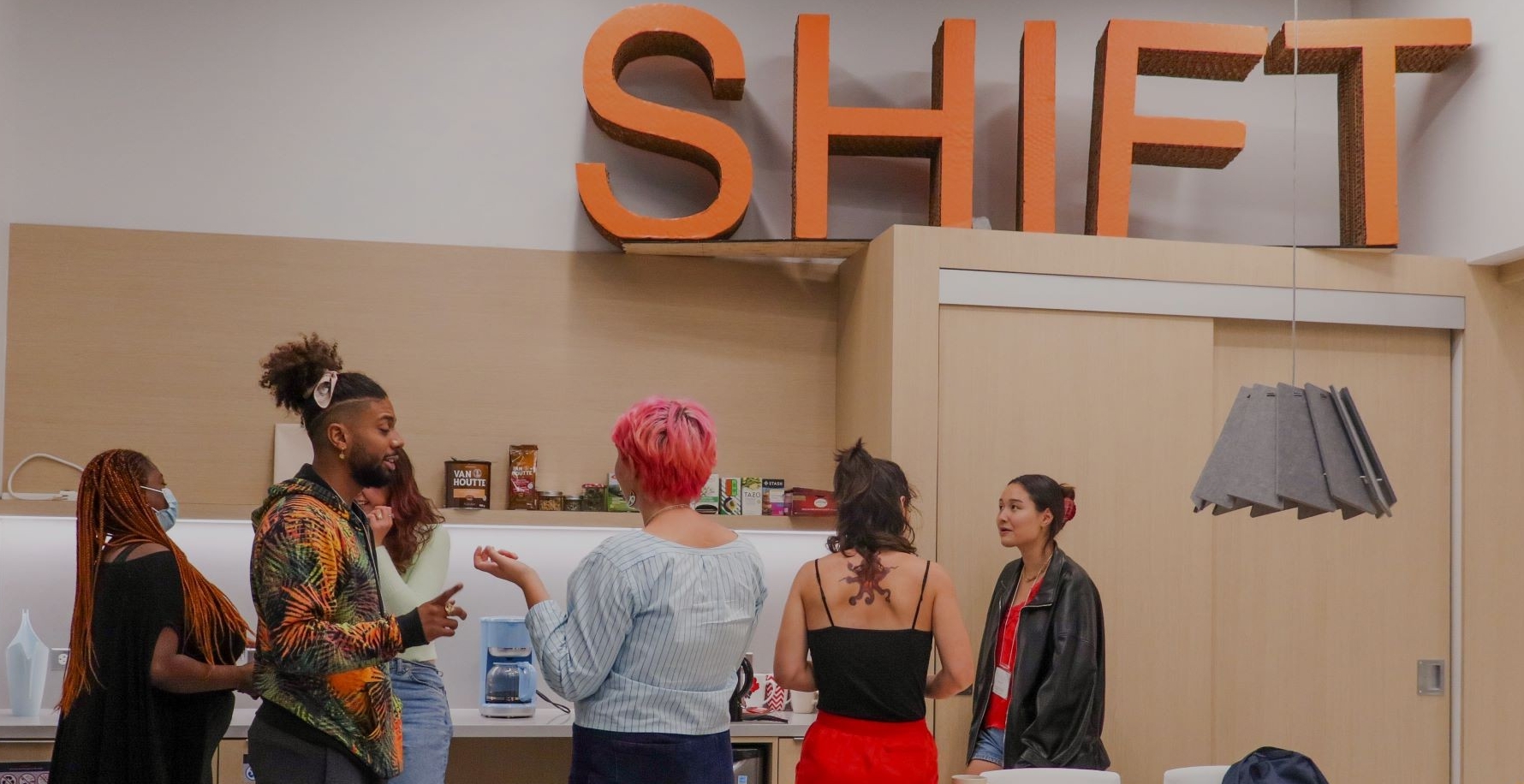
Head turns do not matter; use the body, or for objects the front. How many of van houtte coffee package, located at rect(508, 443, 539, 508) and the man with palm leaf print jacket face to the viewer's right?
1

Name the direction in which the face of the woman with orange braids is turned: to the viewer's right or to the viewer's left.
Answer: to the viewer's right

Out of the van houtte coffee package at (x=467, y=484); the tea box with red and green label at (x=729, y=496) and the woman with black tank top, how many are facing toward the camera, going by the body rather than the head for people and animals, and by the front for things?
2

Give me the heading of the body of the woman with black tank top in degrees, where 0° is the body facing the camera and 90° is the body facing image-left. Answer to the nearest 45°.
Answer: approximately 180°

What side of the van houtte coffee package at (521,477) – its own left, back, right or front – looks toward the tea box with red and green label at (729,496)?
left

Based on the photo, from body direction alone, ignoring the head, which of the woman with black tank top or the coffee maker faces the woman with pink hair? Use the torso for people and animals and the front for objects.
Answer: the coffee maker

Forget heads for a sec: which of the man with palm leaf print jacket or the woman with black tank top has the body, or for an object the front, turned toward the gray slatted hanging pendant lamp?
the man with palm leaf print jacket

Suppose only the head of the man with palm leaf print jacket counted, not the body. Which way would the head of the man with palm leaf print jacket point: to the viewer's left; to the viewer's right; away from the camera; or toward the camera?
to the viewer's right

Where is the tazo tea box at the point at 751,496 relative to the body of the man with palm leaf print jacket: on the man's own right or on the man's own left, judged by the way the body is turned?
on the man's own left

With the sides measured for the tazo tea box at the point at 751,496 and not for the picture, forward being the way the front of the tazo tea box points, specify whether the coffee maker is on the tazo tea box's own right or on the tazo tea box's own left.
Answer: on the tazo tea box's own right

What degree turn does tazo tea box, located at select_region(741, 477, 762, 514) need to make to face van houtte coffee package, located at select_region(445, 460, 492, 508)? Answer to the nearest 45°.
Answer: approximately 90° to its right

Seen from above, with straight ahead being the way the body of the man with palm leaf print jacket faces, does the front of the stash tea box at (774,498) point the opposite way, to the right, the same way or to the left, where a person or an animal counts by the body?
to the right
